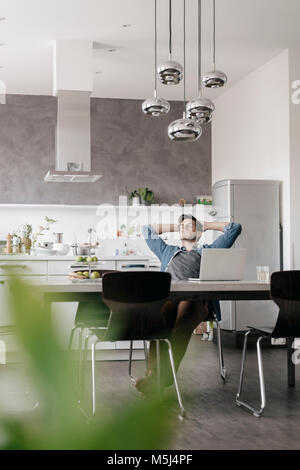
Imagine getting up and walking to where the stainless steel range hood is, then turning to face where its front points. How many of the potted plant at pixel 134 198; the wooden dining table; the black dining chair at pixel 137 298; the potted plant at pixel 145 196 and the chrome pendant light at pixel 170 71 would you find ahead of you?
3

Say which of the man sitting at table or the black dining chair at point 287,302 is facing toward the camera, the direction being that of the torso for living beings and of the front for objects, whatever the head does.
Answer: the man sitting at table

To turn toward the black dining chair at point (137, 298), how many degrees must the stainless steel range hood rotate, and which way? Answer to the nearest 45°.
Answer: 0° — it already faces it

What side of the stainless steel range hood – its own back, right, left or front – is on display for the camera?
front

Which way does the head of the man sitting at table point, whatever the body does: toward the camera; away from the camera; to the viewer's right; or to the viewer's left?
toward the camera

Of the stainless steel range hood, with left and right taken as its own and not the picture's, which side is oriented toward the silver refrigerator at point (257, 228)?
left

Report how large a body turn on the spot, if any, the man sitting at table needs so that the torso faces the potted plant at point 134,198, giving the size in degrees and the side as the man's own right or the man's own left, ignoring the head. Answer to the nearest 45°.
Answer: approximately 180°

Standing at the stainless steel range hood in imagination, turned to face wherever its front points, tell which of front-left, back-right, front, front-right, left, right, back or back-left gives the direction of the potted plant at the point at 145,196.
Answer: back-left

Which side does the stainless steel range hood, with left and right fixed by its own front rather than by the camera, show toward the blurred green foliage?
front

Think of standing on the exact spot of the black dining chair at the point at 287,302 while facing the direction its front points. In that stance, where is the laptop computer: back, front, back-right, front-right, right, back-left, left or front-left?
front

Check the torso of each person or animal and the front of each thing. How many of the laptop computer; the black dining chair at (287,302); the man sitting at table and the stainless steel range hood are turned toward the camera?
2

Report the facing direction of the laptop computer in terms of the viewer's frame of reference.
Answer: facing away from the viewer and to the left of the viewer

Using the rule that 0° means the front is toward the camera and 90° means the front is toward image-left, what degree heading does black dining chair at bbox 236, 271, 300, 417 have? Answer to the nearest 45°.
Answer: approximately 135°

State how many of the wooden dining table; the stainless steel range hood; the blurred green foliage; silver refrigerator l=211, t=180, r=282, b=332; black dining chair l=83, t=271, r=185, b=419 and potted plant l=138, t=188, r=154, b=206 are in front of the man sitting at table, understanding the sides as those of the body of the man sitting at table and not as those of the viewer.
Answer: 3

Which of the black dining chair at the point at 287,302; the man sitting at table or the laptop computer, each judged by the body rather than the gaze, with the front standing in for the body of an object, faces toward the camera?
the man sitting at table

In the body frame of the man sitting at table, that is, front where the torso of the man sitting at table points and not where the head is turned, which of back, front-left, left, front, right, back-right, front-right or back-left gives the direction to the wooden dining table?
front

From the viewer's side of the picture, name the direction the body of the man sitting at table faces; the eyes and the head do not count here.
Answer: toward the camera

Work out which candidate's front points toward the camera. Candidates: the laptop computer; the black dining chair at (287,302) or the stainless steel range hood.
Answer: the stainless steel range hood

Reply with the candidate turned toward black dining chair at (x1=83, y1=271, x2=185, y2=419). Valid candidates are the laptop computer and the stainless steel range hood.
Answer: the stainless steel range hood
